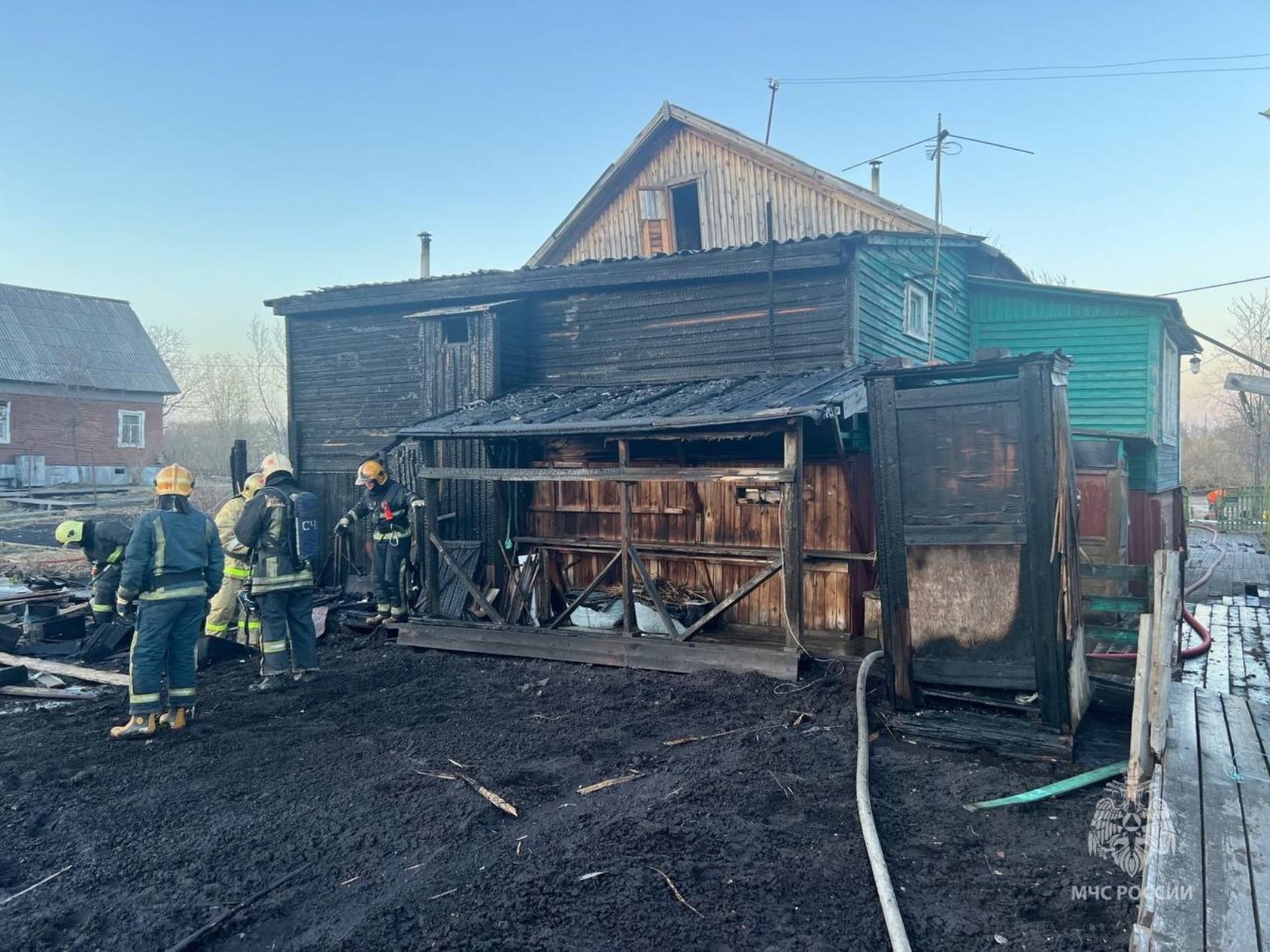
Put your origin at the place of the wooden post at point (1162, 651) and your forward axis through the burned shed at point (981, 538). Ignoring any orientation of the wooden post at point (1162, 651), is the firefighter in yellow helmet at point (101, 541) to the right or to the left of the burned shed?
left

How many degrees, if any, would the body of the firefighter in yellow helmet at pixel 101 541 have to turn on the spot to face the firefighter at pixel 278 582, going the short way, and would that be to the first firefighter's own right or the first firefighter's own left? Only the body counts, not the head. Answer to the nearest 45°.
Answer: approximately 180°

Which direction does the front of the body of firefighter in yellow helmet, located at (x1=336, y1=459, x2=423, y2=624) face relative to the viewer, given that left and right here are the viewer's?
facing the viewer and to the left of the viewer

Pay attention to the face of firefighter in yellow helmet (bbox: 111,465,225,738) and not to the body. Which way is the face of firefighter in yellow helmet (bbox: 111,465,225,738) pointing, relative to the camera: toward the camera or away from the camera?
away from the camera

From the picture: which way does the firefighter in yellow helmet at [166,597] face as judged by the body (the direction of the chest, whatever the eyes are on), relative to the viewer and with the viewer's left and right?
facing away from the viewer and to the left of the viewer

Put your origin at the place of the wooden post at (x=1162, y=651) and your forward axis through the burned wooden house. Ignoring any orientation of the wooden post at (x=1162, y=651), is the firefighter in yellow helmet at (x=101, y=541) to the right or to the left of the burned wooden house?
left

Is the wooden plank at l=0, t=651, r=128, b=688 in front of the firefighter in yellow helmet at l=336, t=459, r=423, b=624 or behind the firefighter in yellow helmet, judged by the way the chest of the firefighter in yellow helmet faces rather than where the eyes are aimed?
in front

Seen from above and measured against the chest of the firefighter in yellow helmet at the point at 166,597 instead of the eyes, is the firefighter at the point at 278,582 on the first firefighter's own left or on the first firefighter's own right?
on the first firefighter's own right

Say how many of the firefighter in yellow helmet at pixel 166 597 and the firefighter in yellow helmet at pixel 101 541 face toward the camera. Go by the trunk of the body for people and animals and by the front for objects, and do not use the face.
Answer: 0

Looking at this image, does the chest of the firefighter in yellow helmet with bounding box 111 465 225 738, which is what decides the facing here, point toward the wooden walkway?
no

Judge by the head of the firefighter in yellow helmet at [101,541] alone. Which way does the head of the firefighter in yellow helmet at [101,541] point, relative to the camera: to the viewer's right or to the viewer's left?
to the viewer's left

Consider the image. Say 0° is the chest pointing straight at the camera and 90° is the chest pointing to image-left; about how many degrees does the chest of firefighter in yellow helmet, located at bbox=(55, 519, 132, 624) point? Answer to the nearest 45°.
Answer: approximately 90°

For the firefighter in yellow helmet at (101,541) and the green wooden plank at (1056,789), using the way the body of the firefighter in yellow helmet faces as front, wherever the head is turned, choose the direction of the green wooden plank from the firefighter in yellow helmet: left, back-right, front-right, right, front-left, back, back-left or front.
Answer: back-left

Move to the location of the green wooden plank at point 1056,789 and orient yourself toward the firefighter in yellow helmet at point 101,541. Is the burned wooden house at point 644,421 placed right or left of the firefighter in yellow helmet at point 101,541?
right

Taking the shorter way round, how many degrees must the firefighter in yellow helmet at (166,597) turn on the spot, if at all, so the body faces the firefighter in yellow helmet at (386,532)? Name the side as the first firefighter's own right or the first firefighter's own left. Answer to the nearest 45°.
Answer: approximately 90° to the first firefighter's own right

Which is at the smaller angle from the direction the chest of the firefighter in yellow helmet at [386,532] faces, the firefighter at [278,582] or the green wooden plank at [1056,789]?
the firefighter

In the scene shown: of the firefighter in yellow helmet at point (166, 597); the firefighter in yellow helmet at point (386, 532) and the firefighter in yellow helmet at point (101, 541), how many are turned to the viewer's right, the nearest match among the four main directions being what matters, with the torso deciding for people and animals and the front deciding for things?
0

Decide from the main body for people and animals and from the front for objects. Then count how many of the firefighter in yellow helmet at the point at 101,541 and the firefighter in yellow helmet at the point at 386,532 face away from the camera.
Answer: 0
